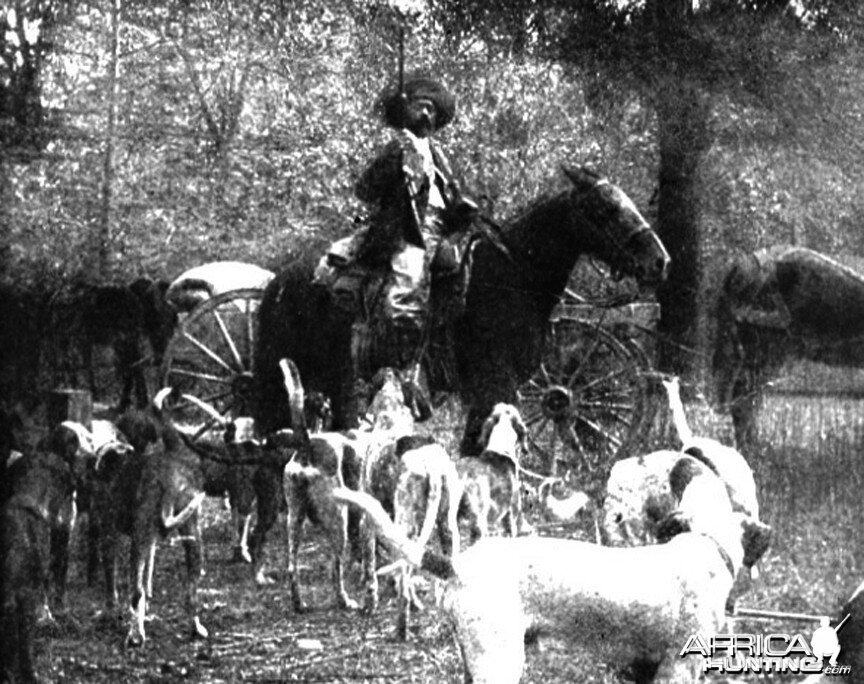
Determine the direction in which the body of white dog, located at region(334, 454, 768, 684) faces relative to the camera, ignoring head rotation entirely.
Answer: to the viewer's right

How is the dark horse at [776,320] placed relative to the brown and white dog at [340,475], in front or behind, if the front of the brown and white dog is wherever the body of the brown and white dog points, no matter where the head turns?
in front

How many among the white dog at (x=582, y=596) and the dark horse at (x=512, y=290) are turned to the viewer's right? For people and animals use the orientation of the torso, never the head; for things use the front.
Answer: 2

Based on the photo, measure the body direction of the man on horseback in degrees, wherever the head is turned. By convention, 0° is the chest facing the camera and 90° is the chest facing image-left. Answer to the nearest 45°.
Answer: approximately 315°

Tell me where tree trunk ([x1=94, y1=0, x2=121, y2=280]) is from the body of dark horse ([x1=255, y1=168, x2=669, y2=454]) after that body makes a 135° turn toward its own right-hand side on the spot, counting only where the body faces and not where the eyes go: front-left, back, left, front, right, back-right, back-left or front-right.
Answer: front-right

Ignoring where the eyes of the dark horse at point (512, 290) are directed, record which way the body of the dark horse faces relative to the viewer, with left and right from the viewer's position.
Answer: facing to the right of the viewer
